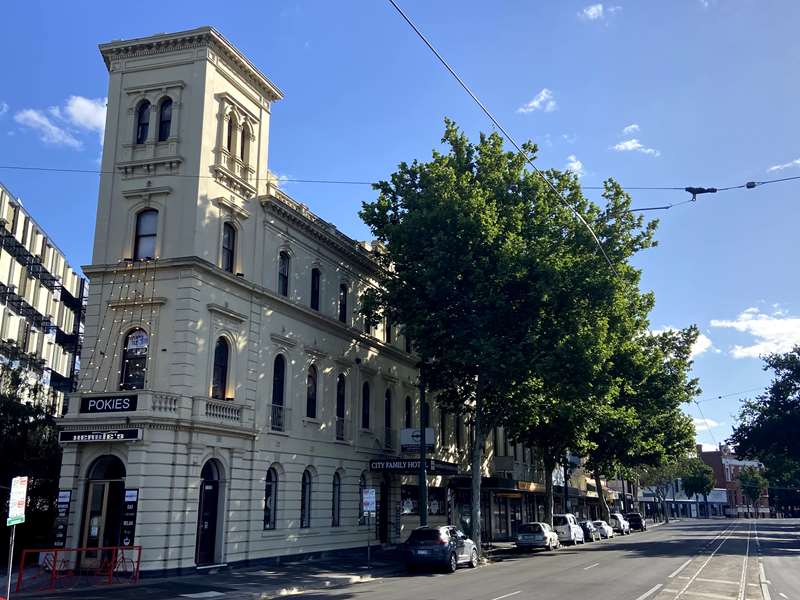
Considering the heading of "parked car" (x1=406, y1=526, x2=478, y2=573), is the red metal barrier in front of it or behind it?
behind

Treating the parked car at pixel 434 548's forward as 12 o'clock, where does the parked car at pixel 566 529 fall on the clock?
the parked car at pixel 566 529 is roughly at 11 o'clock from the parked car at pixel 434 548.

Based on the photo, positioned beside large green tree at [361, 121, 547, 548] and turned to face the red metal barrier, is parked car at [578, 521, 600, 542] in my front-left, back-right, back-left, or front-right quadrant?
back-right

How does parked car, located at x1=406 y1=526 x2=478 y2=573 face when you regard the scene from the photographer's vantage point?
facing away from the viewer and to the right of the viewer

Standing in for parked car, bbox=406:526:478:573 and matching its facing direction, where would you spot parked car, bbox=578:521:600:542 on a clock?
parked car, bbox=578:521:600:542 is roughly at 11 o'clock from parked car, bbox=406:526:478:573.
